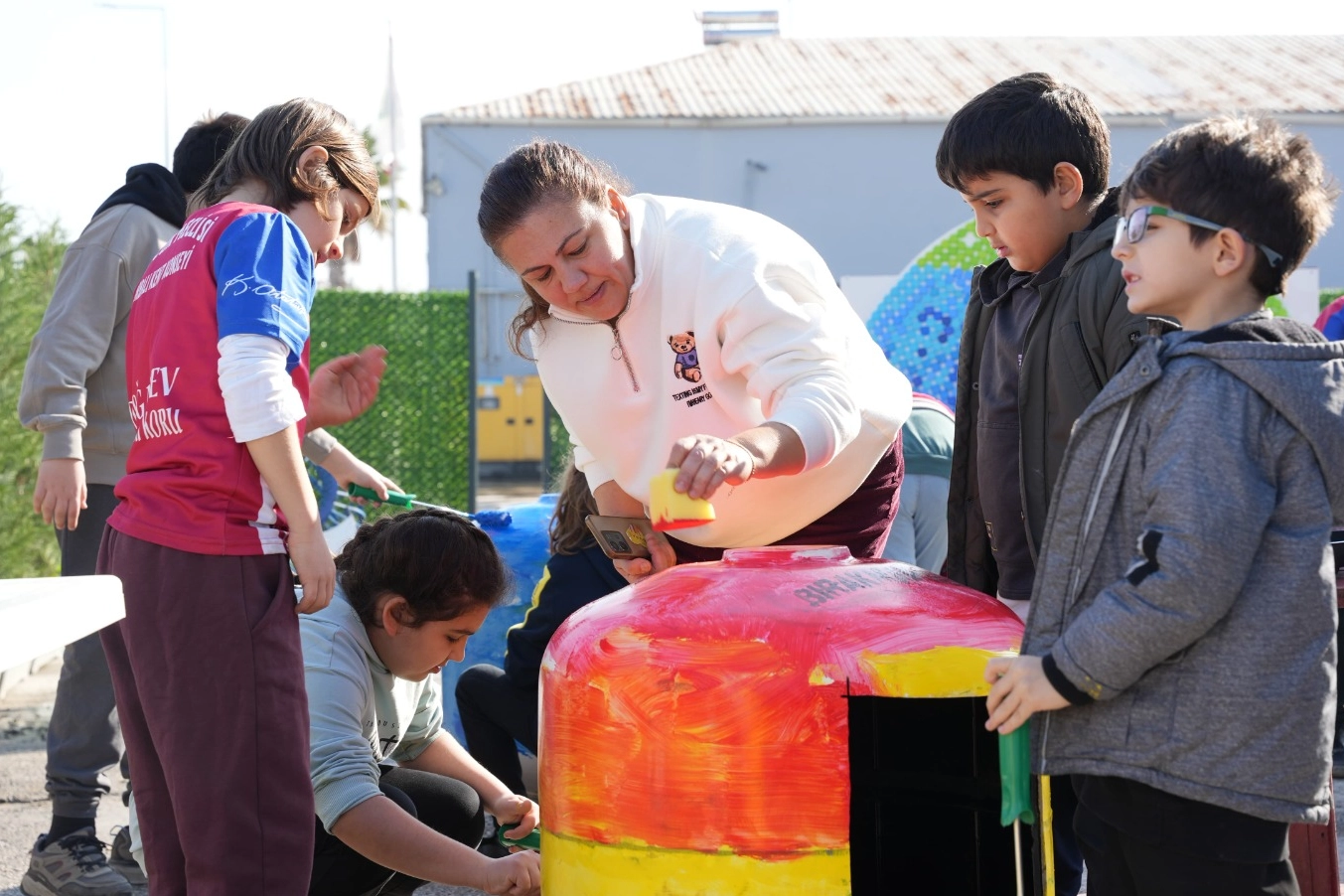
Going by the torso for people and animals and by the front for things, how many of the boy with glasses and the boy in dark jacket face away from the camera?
0

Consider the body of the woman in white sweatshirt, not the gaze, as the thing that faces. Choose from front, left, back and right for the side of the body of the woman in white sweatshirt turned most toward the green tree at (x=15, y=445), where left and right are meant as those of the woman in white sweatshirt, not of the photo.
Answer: right

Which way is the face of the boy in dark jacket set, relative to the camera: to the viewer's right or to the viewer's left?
to the viewer's left

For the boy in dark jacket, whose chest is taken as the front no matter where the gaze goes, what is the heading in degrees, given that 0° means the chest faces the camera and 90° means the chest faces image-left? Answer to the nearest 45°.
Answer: approximately 45°

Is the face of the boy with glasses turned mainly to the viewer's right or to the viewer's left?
to the viewer's left

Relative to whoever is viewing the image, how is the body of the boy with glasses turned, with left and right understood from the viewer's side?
facing to the left of the viewer

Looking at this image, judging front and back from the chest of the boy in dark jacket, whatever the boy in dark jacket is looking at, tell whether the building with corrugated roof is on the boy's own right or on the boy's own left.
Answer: on the boy's own right

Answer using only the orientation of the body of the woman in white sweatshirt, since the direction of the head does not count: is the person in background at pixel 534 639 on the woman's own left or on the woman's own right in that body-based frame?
on the woman's own right

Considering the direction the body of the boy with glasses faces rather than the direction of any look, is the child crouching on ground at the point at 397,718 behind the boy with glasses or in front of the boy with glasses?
in front

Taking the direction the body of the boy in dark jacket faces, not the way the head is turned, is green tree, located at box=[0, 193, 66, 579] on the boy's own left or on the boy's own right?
on the boy's own right
